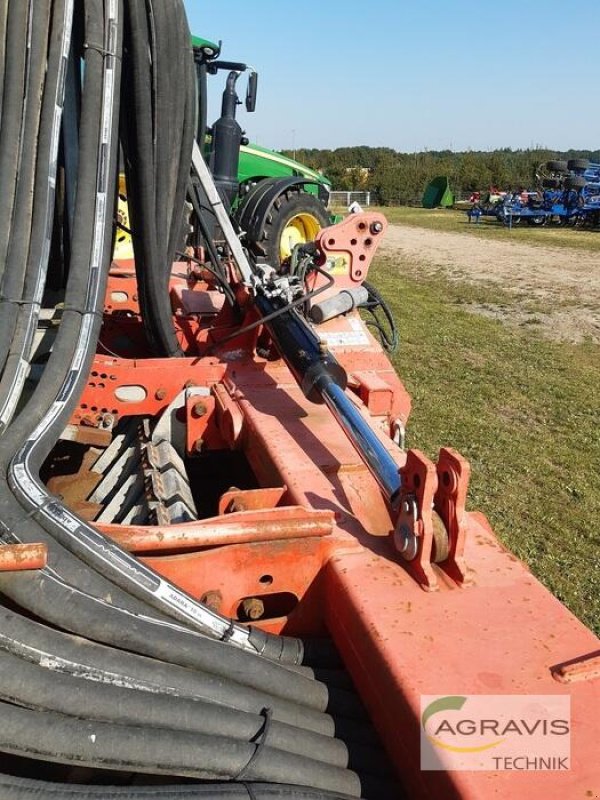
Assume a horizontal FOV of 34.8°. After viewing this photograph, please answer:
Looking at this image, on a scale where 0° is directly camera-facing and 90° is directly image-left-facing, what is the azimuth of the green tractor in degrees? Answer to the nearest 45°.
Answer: approximately 225°

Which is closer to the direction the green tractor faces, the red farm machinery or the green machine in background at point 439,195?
the green machine in background

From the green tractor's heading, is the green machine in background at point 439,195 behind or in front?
in front

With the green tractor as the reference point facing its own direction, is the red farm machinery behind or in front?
behind
